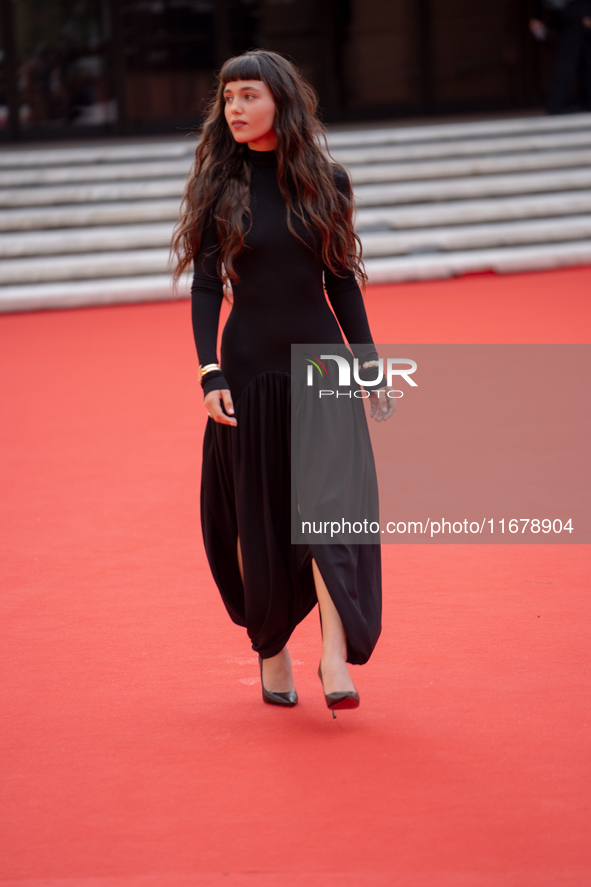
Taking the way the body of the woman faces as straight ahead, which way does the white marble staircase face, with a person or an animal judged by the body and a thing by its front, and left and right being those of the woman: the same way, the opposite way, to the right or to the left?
the same way

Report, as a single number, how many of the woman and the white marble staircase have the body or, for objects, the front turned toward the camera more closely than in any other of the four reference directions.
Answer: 2

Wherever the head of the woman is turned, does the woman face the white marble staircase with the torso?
no

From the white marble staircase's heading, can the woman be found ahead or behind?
ahead

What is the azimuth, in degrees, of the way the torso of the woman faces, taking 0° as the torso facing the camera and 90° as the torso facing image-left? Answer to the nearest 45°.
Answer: approximately 0°

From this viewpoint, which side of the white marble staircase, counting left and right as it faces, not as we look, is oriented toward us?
front
